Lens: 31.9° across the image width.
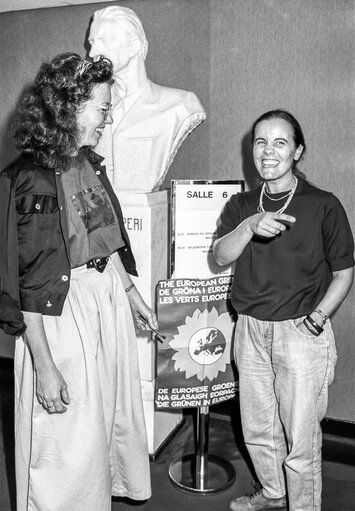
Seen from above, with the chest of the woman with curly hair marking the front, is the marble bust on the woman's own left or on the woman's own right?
on the woman's own left

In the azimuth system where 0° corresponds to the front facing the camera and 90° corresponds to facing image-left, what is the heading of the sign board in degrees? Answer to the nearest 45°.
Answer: approximately 0°

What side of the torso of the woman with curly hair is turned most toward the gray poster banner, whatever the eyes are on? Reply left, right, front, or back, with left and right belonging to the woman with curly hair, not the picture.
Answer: left

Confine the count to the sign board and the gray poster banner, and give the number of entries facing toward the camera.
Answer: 2

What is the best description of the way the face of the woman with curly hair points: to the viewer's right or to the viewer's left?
to the viewer's right

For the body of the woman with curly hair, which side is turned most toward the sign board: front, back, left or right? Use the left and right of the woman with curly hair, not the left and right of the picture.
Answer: left

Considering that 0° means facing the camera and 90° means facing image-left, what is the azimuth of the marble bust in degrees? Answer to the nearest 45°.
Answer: approximately 45°
